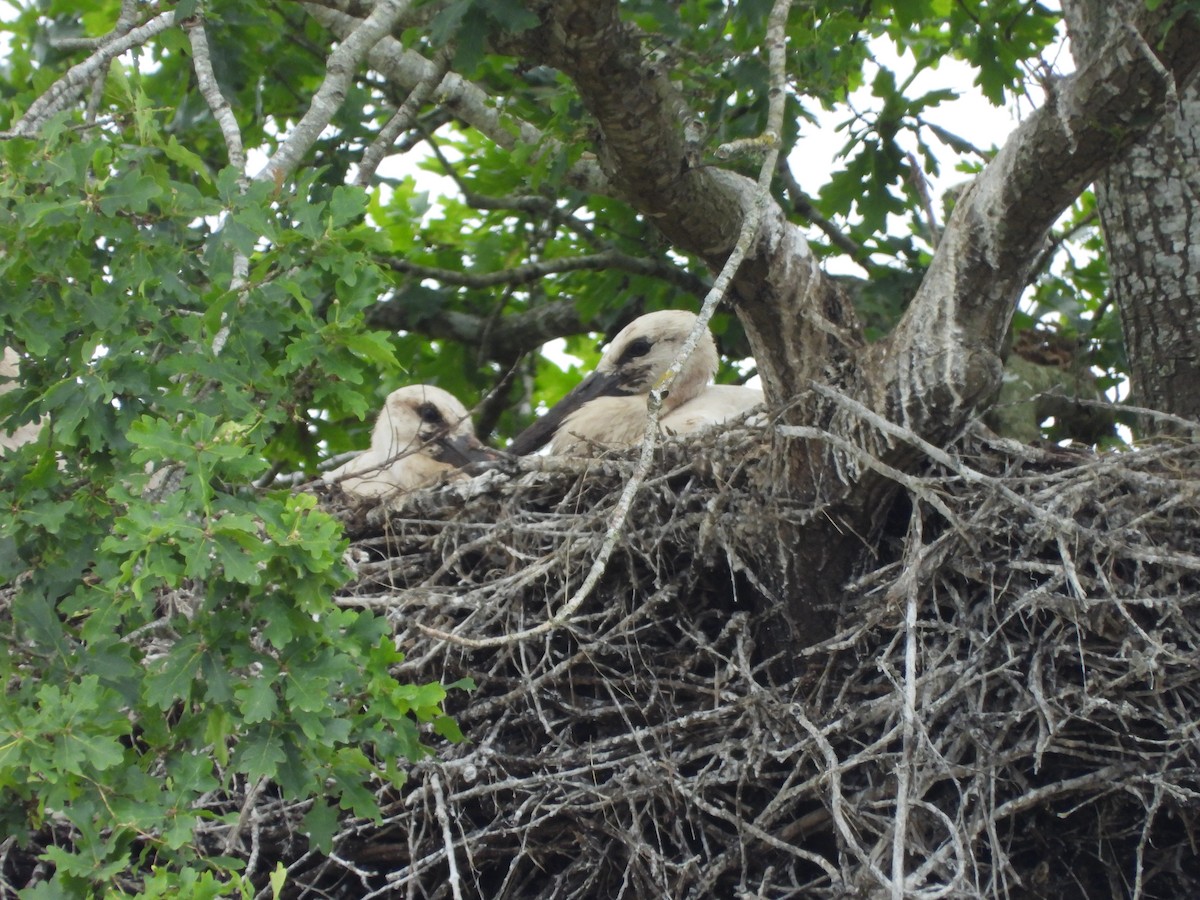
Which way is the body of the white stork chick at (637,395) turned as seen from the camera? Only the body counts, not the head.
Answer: to the viewer's left

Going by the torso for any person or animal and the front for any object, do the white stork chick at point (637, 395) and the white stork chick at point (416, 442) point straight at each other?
yes

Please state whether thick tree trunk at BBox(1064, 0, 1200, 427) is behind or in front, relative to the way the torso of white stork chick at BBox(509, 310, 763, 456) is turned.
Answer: behind

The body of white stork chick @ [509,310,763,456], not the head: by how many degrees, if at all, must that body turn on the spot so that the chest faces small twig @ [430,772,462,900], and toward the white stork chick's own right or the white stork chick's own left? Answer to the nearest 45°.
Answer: approximately 90° to the white stork chick's own left

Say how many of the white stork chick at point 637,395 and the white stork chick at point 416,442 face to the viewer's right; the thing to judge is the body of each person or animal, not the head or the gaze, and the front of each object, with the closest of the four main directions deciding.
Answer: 1

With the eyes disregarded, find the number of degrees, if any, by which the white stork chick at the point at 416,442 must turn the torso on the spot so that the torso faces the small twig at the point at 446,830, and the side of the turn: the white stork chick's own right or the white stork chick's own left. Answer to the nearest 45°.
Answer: approximately 90° to the white stork chick's own right

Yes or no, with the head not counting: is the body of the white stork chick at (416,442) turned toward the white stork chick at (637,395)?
yes

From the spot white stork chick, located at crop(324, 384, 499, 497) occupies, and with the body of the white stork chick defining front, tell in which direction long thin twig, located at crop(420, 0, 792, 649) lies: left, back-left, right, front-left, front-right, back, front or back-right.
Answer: front

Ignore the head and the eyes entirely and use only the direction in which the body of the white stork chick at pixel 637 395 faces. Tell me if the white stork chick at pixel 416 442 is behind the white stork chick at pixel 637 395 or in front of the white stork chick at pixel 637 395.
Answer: in front

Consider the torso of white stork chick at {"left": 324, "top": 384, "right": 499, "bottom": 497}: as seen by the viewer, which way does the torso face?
to the viewer's right
